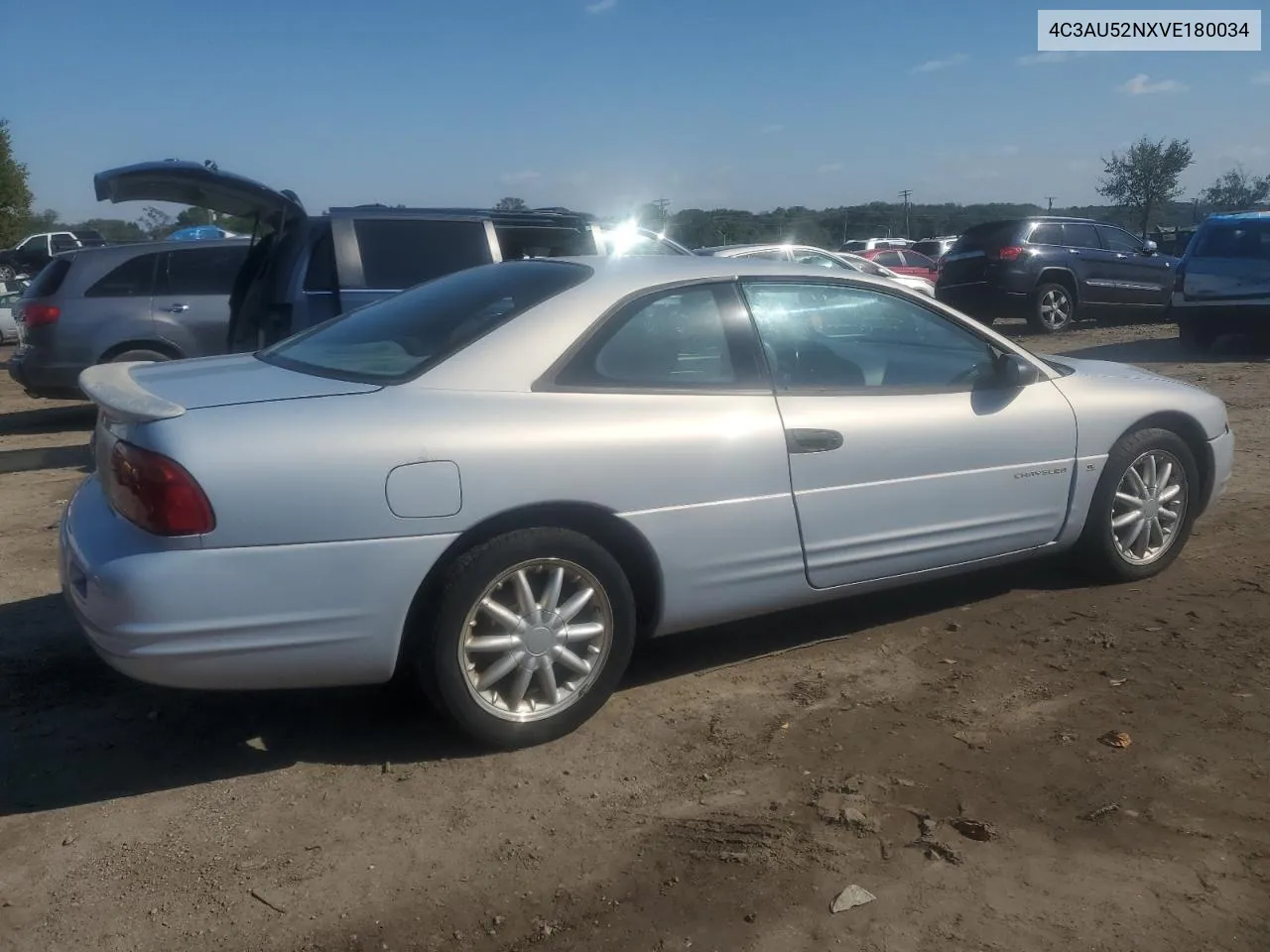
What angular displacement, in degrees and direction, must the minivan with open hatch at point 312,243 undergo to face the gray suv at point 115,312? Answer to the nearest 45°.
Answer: approximately 135° to its left

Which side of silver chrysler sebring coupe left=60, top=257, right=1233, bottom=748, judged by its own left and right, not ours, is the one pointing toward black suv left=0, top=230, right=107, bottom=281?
left

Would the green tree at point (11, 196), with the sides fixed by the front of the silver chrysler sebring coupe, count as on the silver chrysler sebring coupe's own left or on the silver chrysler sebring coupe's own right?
on the silver chrysler sebring coupe's own left

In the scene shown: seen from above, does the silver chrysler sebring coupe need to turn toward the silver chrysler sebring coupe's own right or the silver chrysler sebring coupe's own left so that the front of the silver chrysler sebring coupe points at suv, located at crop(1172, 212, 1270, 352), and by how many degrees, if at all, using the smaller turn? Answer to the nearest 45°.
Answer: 0° — it already faces it

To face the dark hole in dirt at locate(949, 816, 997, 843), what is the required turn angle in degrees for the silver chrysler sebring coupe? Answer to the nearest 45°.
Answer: approximately 90° to its right

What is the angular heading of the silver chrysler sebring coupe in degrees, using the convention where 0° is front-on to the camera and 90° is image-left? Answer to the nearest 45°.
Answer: approximately 225°

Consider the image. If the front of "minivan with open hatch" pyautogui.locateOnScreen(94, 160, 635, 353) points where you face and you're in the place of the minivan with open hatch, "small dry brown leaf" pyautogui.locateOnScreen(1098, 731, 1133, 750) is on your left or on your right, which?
on your right

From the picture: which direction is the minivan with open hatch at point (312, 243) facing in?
to the viewer's right

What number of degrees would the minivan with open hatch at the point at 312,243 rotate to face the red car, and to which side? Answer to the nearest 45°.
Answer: approximately 45° to its left
